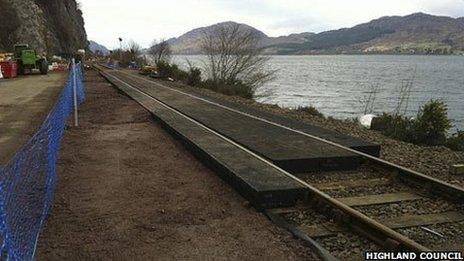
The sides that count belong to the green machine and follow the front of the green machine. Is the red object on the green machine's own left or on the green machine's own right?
on the green machine's own right

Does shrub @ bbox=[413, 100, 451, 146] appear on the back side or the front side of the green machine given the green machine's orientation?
on the front side

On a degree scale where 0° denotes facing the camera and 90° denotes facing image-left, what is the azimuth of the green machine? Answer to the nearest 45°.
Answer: approximately 315°

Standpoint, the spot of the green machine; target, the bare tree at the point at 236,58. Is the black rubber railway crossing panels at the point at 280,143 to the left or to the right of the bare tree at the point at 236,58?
right

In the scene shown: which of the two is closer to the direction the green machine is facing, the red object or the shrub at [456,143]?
the shrub

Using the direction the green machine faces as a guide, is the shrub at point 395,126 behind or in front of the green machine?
in front
